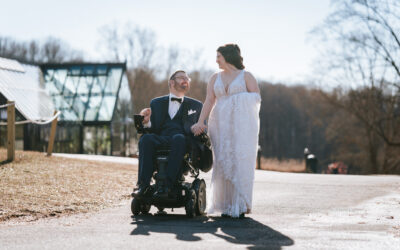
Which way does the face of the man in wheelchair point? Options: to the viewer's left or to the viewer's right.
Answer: to the viewer's right

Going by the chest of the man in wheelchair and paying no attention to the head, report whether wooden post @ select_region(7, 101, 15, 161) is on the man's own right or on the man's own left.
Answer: on the man's own right

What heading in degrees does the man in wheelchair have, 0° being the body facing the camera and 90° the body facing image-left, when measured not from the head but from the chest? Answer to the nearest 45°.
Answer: approximately 45°

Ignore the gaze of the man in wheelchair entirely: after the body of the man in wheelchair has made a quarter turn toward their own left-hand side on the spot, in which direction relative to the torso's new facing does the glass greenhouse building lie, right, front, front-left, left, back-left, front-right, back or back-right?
back-left

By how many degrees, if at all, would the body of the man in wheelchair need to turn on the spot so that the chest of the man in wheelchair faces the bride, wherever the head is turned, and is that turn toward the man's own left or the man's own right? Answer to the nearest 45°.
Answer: approximately 135° to the man's own left

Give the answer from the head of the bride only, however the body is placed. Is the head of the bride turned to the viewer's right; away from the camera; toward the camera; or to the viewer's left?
to the viewer's left
